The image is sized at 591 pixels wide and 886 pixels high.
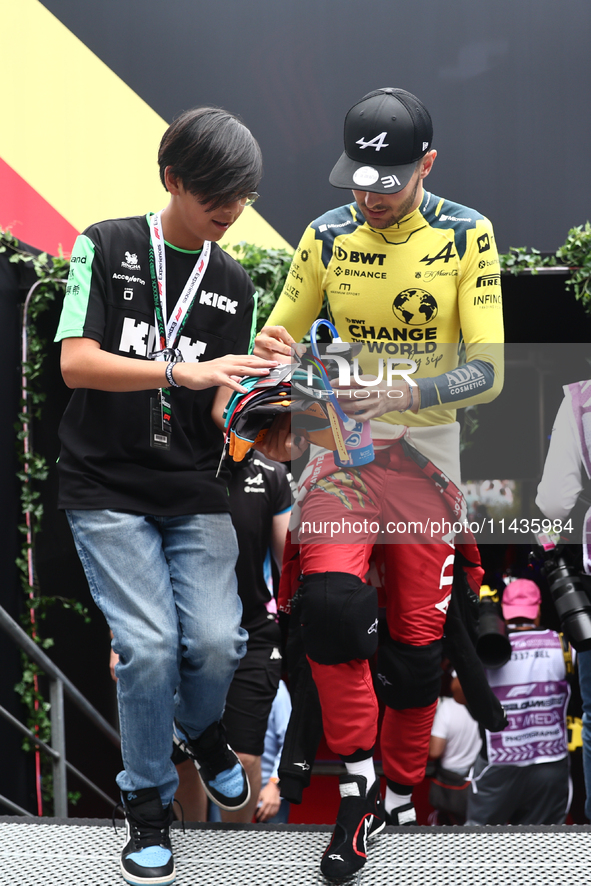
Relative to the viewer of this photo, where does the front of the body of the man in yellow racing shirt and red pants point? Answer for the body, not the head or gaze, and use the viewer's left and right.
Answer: facing the viewer

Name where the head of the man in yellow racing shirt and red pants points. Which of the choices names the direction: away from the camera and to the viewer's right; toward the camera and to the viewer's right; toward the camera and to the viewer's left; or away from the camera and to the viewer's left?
toward the camera and to the viewer's left

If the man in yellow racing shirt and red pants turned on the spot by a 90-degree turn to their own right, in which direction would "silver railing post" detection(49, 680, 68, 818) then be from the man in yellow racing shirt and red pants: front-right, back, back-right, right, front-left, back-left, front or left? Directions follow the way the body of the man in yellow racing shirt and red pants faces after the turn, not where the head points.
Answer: front-right

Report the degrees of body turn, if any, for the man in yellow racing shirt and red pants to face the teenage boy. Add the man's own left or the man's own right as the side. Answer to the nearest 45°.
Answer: approximately 45° to the man's own right
